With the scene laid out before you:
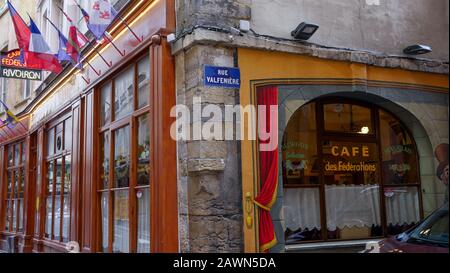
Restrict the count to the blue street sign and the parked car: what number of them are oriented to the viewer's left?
1

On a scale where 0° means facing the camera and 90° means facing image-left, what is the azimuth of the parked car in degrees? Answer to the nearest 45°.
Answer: approximately 90°

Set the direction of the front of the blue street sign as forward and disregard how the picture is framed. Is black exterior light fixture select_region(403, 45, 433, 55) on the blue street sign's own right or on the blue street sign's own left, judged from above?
on the blue street sign's own left

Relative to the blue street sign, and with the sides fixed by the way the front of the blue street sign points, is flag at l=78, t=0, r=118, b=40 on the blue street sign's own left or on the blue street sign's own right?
on the blue street sign's own right

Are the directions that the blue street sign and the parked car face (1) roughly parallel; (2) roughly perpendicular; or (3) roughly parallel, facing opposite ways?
roughly perpendicular

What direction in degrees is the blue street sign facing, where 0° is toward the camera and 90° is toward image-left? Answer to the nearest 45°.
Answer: approximately 0°

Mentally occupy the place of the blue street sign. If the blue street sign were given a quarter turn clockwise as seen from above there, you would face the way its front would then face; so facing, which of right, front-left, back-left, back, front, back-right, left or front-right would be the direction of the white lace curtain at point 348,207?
back-right

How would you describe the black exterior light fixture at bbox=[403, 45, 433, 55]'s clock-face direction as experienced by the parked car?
The black exterior light fixture is roughly at 3 o'clock from the parked car.
